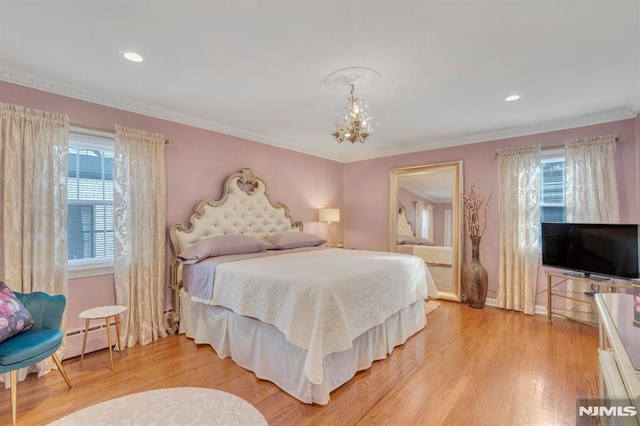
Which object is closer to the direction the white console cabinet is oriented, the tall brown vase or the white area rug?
the white area rug

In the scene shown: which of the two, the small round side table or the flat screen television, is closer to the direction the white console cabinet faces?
the small round side table

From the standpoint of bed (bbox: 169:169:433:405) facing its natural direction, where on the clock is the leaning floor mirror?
The leaning floor mirror is roughly at 9 o'clock from the bed.

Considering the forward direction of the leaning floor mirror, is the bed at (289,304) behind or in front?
in front

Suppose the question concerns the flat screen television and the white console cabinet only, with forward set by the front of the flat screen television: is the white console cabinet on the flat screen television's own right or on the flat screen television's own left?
on the flat screen television's own left

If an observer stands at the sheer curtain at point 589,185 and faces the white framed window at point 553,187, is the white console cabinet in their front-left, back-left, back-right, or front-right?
back-left

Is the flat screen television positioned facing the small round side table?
yes

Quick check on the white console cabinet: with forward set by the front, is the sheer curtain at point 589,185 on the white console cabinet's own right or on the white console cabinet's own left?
on the white console cabinet's own right

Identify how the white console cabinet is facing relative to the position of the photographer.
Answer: facing to the left of the viewer
